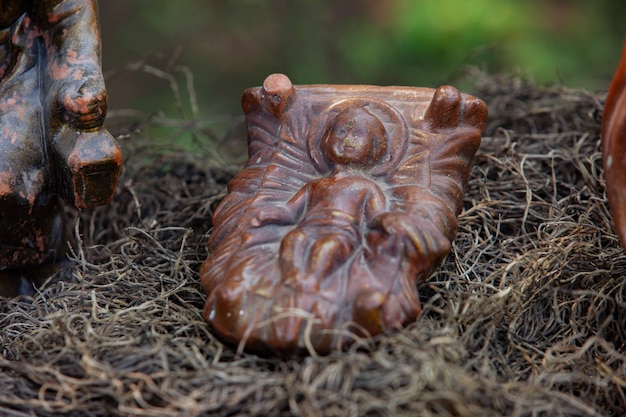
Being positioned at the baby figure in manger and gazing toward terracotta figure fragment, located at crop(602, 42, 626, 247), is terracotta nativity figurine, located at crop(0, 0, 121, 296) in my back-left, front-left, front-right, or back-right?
back-left

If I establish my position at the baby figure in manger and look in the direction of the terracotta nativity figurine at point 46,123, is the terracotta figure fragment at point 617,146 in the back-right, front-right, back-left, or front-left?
back-right

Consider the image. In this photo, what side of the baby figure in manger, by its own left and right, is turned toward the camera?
front
